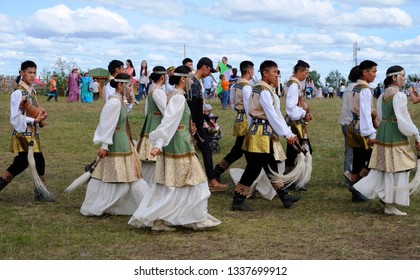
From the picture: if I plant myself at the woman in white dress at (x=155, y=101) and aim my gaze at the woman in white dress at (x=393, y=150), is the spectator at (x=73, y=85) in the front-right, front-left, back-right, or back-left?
back-left

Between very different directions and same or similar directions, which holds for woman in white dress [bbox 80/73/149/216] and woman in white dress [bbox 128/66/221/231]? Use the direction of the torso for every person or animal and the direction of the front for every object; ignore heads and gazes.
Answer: same or similar directions
